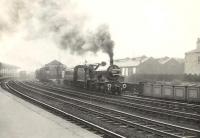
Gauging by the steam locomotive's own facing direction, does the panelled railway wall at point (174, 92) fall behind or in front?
in front

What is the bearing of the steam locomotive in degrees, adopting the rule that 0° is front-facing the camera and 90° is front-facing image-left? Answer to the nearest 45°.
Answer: approximately 315°
